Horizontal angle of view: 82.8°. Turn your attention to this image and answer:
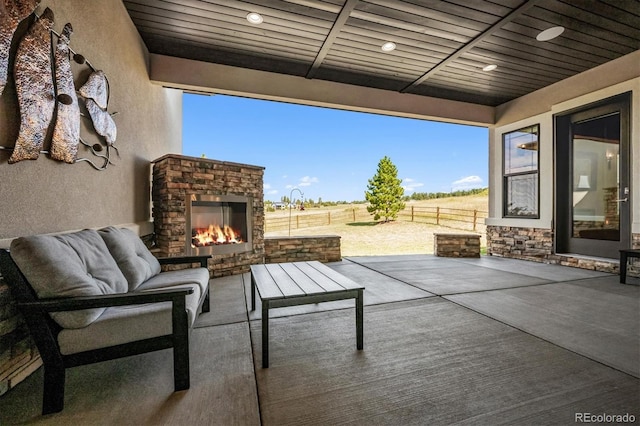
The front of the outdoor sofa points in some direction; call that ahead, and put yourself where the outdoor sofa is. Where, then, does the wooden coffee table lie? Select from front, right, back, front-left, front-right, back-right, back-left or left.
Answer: front

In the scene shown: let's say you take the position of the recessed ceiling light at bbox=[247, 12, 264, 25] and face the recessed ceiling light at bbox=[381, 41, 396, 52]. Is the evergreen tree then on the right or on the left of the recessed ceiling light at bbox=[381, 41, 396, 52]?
left

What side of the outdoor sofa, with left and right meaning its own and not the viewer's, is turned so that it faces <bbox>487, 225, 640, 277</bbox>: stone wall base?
front

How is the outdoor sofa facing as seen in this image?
to the viewer's right

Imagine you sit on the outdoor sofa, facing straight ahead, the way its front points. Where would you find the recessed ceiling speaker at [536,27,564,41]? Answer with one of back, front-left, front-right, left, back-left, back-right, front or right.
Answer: front

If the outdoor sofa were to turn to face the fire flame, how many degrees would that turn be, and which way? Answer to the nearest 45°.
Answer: approximately 45° to its left

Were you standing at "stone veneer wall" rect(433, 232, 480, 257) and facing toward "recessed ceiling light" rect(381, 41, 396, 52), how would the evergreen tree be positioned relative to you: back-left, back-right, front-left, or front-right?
back-right

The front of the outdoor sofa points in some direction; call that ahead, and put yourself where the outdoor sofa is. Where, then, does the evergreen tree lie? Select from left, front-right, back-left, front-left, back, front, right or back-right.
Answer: front-left

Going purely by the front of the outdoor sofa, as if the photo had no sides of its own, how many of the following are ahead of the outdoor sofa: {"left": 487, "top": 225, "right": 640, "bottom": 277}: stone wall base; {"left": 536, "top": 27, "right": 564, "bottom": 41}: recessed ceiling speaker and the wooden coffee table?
3

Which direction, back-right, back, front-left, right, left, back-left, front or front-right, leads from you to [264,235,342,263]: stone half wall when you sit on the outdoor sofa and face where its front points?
front-left
